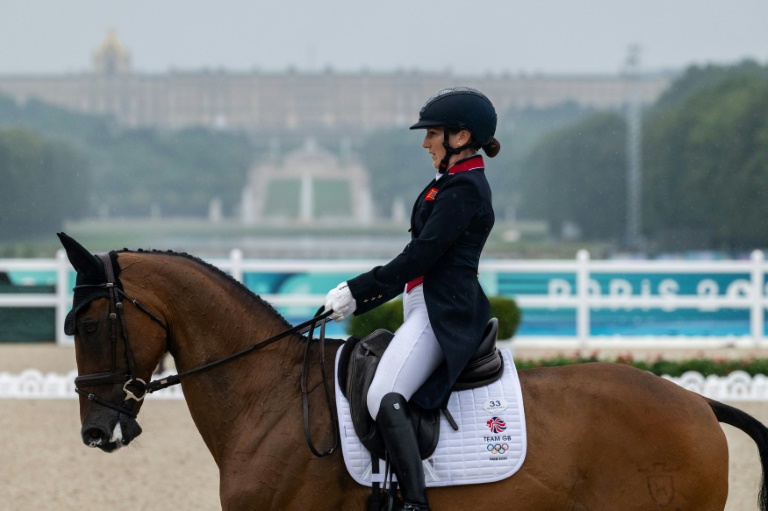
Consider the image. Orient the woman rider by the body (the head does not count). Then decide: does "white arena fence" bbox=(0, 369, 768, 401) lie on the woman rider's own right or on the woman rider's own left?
on the woman rider's own right

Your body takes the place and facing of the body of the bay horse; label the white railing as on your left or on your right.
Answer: on your right

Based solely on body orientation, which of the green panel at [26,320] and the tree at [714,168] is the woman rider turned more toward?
the green panel

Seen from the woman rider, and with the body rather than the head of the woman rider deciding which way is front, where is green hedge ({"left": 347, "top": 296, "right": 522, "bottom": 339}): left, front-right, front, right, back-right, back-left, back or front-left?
right

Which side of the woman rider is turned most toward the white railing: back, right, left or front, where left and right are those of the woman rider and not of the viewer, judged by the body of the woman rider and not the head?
right

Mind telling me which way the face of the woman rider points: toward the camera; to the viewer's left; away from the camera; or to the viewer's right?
to the viewer's left

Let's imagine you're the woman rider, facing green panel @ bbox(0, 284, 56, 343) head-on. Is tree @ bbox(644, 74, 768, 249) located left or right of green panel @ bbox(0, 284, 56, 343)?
right

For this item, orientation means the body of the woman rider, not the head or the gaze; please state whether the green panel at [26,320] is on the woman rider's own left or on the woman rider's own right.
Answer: on the woman rider's own right

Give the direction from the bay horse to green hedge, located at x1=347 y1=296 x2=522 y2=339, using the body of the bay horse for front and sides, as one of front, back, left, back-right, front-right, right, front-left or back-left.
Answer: right

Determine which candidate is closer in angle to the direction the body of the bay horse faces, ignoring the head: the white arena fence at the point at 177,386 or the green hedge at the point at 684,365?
the white arena fence

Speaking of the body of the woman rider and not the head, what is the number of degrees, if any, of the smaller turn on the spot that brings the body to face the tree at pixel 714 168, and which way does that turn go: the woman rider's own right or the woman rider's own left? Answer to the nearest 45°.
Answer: approximately 90° to the woman rider's own right

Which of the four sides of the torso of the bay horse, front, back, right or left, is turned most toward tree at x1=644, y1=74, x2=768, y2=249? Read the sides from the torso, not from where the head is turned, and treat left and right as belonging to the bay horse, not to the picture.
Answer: right

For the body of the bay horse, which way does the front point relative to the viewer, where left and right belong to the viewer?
facing to the left of the viewer

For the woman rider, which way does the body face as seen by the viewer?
to the viewer's left
